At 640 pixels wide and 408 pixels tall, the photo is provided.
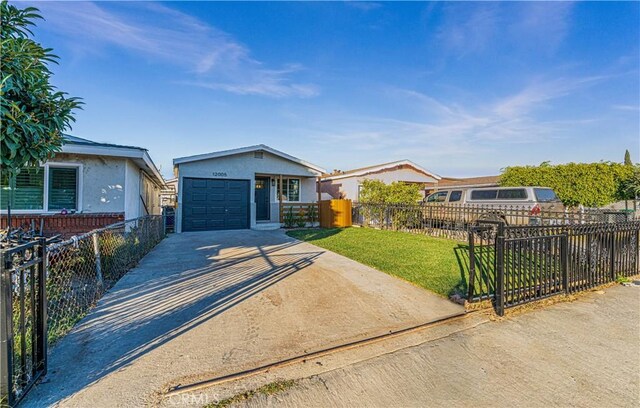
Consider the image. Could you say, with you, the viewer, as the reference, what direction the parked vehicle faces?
facing away from the viewer and to the left of the viewer

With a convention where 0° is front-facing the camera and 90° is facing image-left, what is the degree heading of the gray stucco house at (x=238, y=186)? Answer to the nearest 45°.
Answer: approximately 0°

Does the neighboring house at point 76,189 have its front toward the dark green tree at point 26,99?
yes

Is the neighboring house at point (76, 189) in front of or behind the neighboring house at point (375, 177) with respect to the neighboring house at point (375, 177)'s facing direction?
in front

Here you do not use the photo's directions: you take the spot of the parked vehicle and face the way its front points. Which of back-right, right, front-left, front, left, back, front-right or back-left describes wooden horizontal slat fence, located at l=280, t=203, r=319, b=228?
front-left

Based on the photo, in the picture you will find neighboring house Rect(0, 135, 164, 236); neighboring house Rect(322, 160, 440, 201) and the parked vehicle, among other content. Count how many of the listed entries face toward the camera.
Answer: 2

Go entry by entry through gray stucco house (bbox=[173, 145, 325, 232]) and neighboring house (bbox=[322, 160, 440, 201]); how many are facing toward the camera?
2
